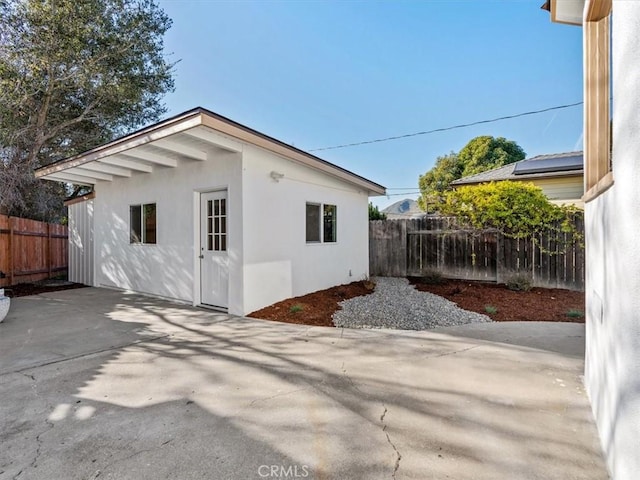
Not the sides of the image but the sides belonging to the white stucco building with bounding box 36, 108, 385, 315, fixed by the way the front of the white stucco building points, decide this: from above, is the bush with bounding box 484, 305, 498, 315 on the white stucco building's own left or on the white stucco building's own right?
on the white stucco building's own left

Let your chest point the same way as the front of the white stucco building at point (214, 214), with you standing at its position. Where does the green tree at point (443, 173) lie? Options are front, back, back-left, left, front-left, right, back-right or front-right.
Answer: back

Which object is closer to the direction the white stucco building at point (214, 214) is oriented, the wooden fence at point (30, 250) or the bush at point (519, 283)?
the wooden fence

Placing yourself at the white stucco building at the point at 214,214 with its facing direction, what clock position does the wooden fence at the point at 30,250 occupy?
The wooden fence is roughly at 3 o'clock from the white stucco building.

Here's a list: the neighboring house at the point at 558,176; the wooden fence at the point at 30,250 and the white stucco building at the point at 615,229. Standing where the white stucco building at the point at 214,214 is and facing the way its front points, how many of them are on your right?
1

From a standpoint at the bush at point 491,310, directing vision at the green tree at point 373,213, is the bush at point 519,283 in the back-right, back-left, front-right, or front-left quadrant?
front-right

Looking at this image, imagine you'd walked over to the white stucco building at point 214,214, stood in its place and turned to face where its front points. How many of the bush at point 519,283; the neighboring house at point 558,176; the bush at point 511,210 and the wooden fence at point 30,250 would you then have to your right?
1

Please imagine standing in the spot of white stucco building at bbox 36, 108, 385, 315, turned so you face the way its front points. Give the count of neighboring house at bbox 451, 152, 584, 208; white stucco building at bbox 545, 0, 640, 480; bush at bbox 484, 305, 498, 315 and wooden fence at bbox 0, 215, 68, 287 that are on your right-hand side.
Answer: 1

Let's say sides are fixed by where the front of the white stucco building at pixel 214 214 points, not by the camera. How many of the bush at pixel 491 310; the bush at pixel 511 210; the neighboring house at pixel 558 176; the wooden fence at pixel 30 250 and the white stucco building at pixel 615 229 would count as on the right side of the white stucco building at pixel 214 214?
1

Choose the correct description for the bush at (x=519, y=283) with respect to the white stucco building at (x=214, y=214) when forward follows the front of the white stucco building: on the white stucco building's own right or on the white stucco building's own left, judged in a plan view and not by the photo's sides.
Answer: on the white stucco building's own left

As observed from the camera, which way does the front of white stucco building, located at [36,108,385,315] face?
facing the viewer and to the left of the viewer

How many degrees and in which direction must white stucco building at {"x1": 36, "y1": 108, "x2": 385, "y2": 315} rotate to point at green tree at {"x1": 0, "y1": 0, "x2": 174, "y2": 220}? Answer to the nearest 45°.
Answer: approximately 90° to its right

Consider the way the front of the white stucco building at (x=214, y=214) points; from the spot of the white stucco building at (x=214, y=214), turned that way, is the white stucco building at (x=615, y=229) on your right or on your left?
on your left
